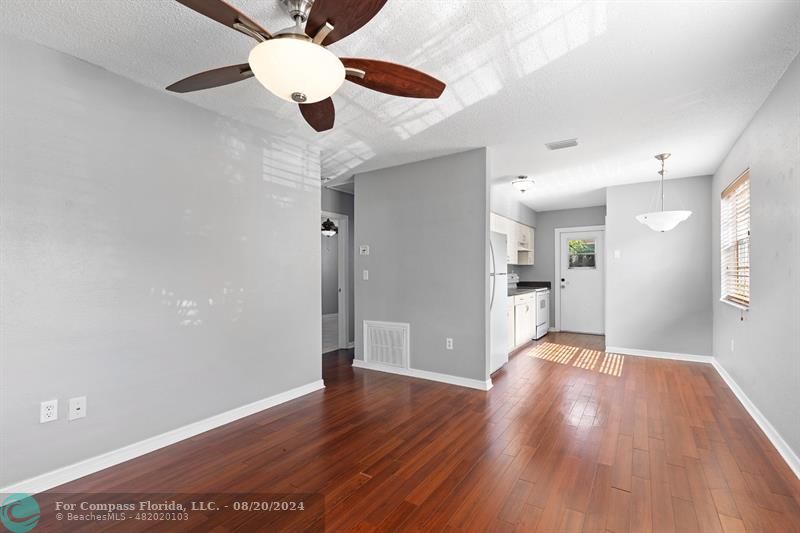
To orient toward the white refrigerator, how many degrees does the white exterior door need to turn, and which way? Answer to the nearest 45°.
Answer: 0° — it already faces it

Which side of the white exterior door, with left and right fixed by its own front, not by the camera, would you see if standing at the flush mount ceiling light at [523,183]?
front

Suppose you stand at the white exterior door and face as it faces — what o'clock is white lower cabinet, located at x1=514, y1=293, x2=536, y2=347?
The white lower cabinet is roughly at 1 o'clock from the white exterior door.

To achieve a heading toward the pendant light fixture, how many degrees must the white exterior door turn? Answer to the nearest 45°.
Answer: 0° — it already faces it

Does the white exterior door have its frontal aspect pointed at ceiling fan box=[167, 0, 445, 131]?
yes

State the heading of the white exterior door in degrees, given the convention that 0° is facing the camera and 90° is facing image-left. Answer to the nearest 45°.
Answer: approximately 0°

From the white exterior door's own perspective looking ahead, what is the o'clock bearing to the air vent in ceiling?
The air vent in ceiling is roughly at 12 o'clock from the white exterior door.
